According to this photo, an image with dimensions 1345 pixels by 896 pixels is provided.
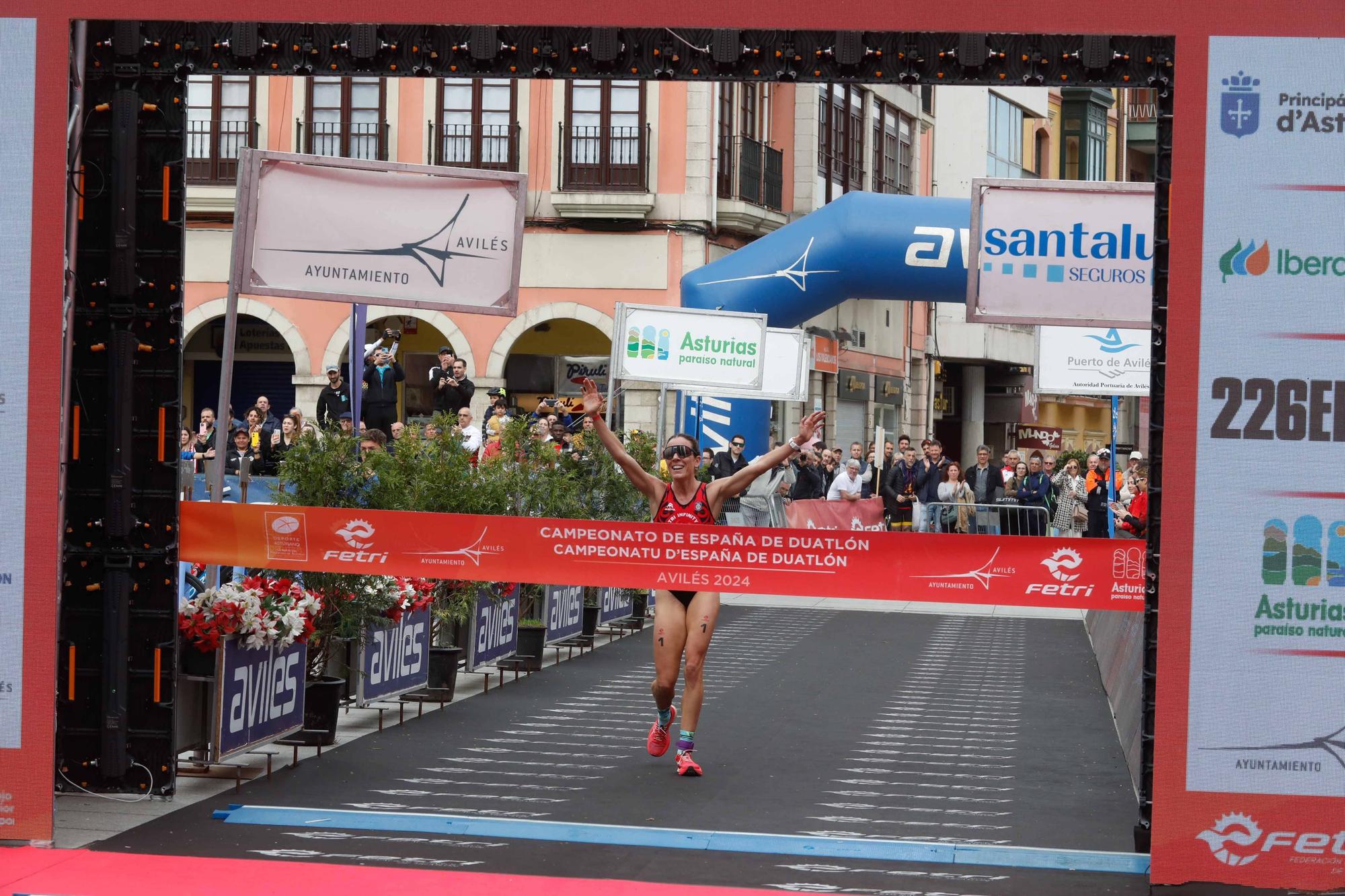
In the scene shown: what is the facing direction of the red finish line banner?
toward the camera

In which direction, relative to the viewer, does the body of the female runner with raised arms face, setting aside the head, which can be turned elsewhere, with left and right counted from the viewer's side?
facing the viewer

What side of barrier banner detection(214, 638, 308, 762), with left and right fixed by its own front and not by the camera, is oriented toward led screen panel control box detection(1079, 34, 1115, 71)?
front

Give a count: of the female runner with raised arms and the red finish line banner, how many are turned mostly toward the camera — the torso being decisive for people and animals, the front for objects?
2

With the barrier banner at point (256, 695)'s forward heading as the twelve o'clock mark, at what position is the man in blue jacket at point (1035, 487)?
The man in blue jacket is roughly at 9 o'clock from the barrier banner.

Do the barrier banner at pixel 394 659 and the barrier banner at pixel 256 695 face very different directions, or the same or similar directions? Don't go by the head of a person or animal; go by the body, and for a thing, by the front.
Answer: same or similar directions

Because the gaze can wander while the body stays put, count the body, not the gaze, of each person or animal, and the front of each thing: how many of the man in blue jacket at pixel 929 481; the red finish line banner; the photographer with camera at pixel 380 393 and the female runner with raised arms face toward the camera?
4

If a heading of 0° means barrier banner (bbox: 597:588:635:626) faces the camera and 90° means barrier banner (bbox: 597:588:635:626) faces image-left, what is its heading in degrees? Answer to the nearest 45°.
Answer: approximately 315°

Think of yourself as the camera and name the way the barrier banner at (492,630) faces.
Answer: facing the viewer and to the right of the viewer

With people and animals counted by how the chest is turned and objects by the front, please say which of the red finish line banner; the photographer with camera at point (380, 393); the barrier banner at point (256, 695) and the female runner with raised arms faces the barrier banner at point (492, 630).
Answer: the photographer with camera

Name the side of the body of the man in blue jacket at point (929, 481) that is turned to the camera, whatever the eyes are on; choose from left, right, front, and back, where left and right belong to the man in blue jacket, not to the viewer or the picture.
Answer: front

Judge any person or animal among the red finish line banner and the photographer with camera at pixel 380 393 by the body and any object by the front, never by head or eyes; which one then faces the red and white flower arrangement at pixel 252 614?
the photographer with camera

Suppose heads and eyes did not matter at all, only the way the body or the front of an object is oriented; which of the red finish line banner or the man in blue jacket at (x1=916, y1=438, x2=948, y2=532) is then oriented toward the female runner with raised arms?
the man in blue jacket
